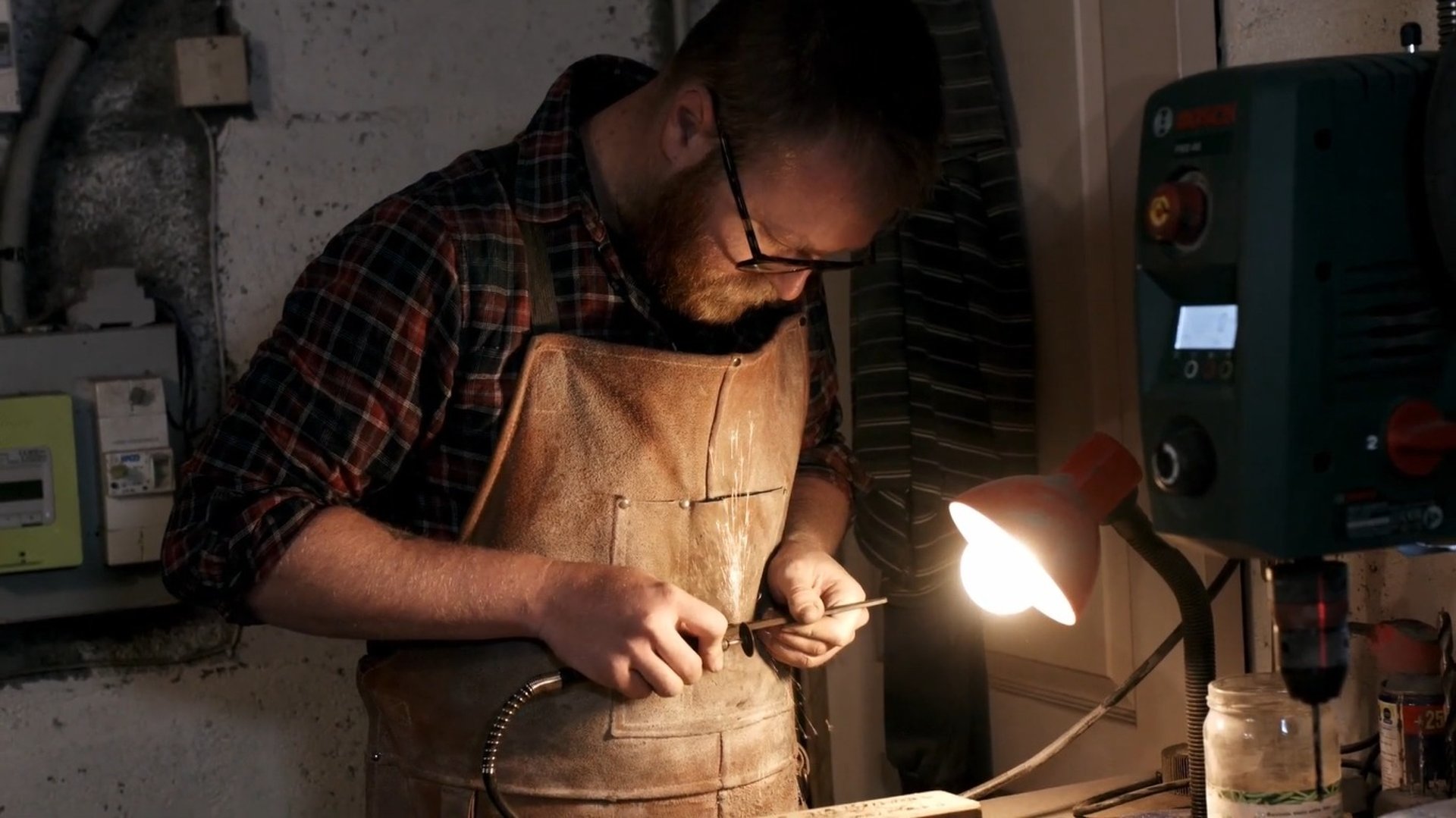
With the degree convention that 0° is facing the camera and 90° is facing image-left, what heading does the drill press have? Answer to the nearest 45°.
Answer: approximately 45°

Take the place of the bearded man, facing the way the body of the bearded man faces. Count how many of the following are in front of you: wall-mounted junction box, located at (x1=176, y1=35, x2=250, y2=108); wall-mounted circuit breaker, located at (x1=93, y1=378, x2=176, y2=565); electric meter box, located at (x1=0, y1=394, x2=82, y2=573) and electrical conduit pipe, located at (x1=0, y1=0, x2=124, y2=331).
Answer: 0

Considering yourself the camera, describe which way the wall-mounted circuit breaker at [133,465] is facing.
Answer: facing the viewer

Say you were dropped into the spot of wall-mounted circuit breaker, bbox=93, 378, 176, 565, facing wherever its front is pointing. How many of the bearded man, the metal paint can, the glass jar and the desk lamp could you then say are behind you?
0

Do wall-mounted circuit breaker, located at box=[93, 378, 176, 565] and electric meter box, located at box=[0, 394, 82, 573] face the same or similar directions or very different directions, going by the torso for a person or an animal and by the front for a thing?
same or similar directions

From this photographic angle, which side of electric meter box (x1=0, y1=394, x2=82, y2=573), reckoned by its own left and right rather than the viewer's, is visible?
front

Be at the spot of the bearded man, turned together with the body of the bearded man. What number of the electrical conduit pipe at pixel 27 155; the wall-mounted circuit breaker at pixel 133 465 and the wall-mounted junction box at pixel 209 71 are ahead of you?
0

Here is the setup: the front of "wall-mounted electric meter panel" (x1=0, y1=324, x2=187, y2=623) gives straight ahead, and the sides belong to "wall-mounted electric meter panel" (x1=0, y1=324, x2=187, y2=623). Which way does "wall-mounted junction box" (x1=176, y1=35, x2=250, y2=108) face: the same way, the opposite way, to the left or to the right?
the same way

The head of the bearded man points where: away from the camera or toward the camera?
toward the camera

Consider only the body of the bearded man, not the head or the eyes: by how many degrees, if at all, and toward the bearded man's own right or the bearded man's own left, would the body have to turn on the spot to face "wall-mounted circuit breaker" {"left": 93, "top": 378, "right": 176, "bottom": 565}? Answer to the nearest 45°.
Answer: approximately 180°

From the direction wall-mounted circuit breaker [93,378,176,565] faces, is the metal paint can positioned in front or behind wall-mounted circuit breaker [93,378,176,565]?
in front

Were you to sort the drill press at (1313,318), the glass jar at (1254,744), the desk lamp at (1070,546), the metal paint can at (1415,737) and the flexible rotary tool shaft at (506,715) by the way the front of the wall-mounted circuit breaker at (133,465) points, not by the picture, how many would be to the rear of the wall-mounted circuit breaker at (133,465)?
0

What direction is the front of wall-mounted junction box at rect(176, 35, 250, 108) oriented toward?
toward the camera

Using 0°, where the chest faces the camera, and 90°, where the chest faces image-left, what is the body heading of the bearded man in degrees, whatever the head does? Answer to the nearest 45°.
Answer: approximately 315°

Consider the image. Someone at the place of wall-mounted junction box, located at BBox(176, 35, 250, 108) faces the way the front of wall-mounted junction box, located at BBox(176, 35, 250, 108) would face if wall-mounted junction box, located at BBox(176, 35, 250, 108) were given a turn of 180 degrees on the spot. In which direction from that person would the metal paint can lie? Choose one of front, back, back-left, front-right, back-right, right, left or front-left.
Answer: back-right

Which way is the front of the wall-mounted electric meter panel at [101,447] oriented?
toward the camera
